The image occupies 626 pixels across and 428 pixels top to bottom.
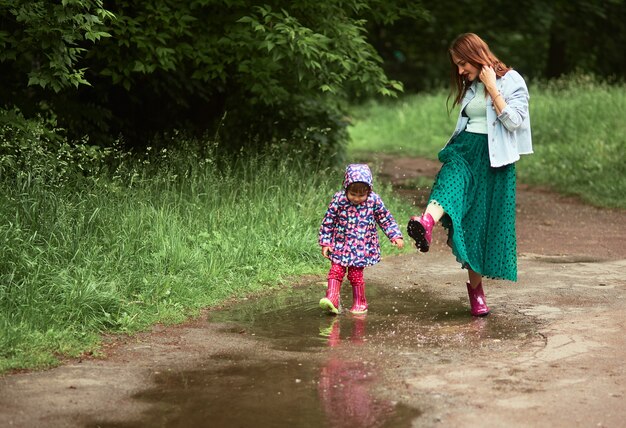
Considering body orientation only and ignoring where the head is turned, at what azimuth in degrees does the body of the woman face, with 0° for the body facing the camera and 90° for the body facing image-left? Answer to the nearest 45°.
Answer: approximately 45°

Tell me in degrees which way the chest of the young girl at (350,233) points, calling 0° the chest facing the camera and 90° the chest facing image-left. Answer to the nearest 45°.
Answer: approximately 0°

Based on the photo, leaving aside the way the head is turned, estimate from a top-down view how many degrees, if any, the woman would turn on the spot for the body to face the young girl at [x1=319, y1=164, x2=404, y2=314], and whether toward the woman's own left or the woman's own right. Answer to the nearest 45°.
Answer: approximately 45° to the woman's own right

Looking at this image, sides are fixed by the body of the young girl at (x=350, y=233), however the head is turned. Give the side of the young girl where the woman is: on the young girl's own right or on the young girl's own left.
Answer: on the young girl's own left
